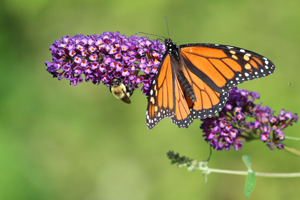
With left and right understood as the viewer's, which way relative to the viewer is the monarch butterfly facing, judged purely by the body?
facing away from the viewer and to the left of the viewer

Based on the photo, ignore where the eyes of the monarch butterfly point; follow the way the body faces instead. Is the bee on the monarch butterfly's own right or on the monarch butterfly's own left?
on the monarch butterfly's own left

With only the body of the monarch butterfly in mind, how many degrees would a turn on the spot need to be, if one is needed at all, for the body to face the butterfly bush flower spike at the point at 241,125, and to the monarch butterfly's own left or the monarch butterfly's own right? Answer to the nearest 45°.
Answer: approximately 90° to the monarch butterfly's own right
